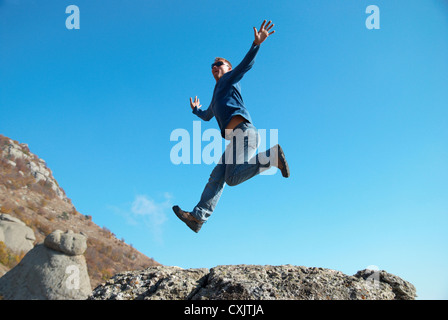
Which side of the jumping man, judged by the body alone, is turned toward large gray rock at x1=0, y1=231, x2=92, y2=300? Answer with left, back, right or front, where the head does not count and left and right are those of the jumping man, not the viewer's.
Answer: right

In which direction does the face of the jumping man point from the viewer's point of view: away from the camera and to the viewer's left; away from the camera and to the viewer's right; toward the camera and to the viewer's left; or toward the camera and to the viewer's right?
toward the camera and to the viewer's left

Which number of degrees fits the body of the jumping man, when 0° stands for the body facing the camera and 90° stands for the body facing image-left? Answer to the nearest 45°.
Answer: approximately 45°

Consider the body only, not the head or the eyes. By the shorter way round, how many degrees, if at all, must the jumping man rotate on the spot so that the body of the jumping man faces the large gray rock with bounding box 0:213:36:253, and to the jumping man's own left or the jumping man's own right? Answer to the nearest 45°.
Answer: approximately 90° to the jumping man's own right
